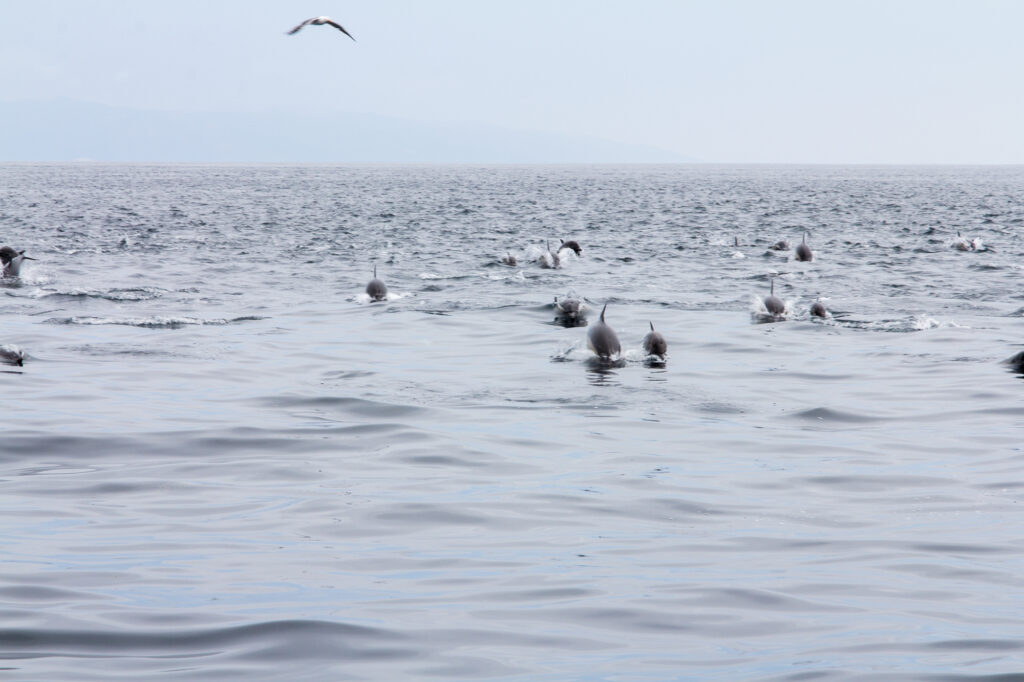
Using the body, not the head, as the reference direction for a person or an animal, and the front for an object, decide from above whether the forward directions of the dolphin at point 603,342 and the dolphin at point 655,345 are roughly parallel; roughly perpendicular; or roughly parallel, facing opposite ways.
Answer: roughly parallel

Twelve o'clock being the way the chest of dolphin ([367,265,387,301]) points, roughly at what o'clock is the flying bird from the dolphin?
The flying bird is roughly at 12 o'clock from the dolphin.

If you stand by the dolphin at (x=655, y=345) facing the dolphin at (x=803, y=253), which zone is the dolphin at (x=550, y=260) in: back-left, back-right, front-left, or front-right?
front-left

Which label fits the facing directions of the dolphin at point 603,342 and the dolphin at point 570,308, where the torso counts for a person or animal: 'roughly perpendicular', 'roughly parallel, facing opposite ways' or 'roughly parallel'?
roughly parallel
